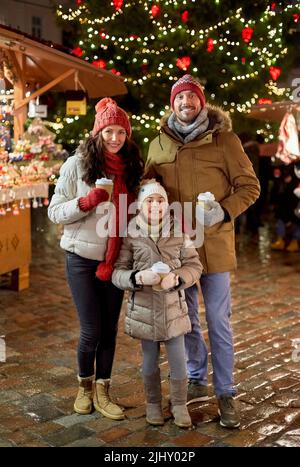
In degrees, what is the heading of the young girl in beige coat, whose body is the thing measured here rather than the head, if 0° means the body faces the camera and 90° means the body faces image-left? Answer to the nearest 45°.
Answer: approximately 0°

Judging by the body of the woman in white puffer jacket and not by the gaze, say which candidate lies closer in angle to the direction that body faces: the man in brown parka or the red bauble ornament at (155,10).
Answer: the man in brown parka

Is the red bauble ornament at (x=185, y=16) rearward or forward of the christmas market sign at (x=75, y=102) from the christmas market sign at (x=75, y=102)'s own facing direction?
rearward

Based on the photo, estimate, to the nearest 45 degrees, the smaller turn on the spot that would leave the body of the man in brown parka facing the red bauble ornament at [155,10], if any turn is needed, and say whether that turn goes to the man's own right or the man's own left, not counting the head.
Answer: approximately 180°

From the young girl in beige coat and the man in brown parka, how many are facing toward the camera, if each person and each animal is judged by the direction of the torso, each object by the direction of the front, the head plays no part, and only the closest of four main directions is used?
2

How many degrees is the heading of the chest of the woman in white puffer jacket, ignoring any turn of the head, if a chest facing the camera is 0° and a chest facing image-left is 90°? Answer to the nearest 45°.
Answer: approximately 315°

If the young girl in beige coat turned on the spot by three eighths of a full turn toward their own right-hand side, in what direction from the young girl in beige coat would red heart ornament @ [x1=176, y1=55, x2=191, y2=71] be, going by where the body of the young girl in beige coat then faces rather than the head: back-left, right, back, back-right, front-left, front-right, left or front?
front-right

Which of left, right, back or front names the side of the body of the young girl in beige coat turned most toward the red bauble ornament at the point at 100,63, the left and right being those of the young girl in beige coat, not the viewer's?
back

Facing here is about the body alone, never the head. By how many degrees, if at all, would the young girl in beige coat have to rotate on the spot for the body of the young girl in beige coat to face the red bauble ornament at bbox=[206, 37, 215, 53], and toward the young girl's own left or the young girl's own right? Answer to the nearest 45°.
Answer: approximately 180°
